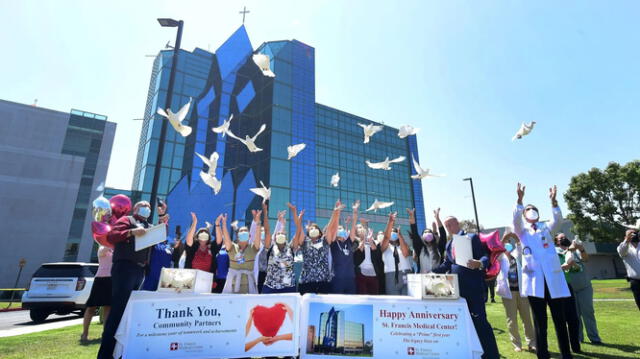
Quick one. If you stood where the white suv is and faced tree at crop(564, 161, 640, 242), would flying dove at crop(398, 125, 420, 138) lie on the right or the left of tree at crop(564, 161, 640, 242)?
right

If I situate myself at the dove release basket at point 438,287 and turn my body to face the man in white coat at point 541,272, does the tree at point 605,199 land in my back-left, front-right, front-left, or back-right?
front-left

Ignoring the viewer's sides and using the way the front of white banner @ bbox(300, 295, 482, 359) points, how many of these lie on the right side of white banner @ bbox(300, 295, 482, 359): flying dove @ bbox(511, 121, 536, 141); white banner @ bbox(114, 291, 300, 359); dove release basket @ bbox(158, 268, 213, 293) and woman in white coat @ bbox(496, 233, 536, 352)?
2

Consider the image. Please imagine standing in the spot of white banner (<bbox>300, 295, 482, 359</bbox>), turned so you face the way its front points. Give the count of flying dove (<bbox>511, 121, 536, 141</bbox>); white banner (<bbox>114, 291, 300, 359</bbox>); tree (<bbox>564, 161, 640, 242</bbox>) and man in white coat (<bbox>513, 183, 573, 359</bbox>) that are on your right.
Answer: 1

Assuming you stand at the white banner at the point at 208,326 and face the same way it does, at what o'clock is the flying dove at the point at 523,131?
The flying dove is roughly at 9 o'clock from the white banner.

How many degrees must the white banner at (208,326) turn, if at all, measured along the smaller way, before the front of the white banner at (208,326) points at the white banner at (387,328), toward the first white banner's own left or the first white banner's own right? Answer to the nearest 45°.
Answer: approximately 90° to the first white banner's own left

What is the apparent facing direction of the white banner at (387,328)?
toward the camera

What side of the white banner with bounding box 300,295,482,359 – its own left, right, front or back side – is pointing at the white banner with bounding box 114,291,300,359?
right

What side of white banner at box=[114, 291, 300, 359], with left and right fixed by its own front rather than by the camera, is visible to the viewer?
front

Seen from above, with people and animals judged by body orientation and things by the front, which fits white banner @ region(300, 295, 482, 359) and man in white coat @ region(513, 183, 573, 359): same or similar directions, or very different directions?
same or similar directions

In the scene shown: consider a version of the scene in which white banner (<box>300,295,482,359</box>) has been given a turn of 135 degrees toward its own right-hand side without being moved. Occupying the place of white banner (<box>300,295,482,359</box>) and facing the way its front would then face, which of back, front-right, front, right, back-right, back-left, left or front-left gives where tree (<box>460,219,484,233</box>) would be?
right

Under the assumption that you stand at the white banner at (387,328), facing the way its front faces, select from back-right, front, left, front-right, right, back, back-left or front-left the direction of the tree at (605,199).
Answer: back-left
